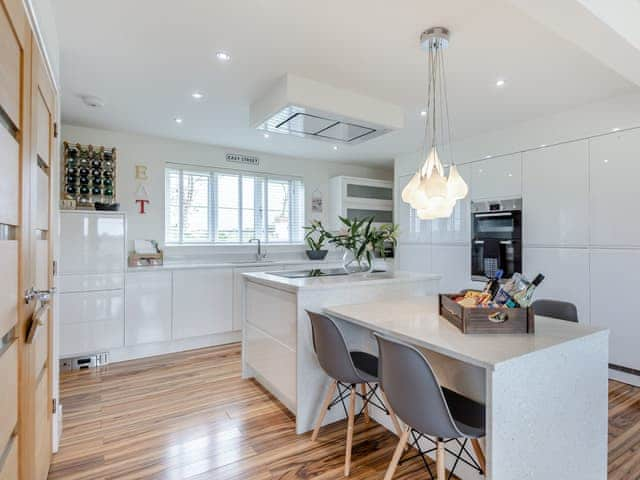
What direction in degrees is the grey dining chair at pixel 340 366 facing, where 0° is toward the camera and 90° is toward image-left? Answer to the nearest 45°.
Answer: approximately 225°

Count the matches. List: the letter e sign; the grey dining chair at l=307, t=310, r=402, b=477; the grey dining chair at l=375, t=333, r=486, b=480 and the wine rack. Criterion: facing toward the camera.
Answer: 2

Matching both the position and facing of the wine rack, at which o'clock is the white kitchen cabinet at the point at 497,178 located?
The white kitchen cabinet is roughly at 10 o'clock from the wine rack.

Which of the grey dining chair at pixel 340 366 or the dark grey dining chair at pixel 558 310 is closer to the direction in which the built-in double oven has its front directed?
the grey dining chair

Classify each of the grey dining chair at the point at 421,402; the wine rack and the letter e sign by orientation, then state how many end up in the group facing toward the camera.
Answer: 2

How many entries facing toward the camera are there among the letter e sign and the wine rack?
2

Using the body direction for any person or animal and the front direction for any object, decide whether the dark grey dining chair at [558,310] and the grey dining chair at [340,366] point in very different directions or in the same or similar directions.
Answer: very different directions
